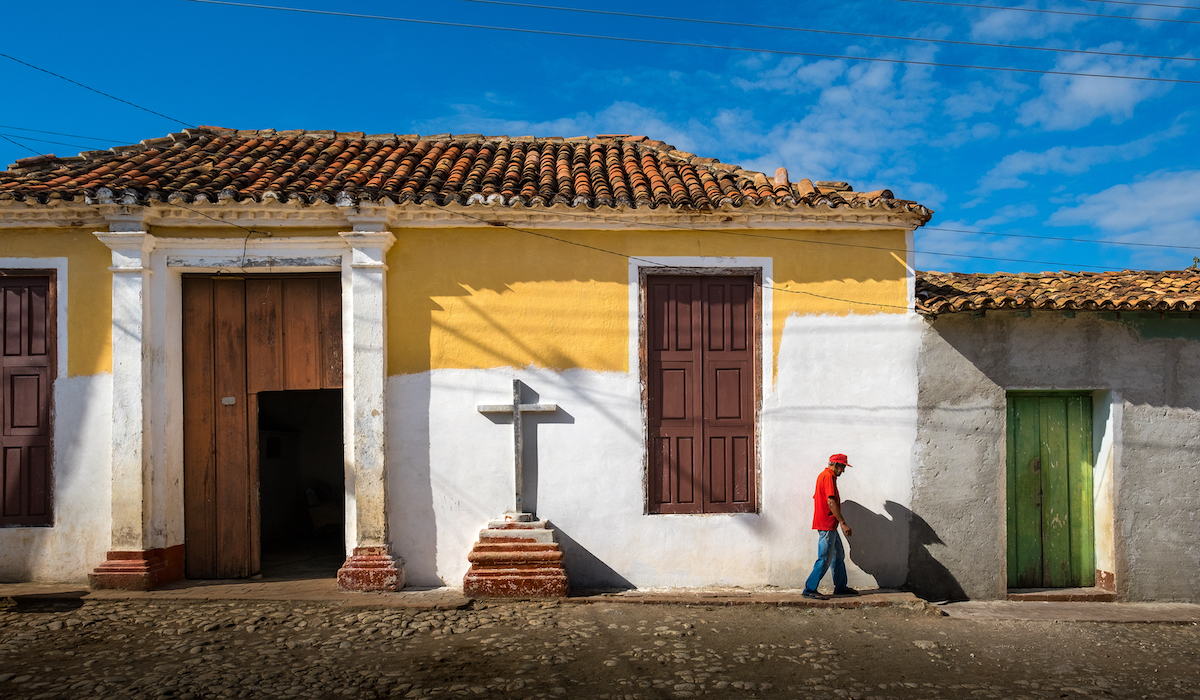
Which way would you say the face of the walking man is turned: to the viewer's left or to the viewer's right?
to the viewer's right

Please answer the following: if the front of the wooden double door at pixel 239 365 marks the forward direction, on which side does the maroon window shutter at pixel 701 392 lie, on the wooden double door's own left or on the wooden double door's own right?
on the wooden double door's own left

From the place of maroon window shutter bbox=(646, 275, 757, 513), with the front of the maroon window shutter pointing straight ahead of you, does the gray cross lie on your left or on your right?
on your right

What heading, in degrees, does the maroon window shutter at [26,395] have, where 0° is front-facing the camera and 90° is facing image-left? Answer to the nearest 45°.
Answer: approximately 0°

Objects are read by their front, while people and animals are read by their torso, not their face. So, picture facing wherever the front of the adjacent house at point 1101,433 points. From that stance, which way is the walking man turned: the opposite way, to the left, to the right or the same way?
to the left

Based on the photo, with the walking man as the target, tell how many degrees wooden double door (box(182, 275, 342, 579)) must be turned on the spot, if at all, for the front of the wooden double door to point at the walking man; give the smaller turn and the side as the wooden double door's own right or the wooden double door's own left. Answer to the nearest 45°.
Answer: approximately 45° to the wooden double door's own left

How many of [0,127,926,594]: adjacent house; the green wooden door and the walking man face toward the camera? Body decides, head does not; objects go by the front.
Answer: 2

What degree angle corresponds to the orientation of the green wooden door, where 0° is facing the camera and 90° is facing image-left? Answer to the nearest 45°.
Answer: approximately 0°

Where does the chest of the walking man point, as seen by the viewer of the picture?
to the viewer's right

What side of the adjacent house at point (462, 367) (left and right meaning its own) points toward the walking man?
left
